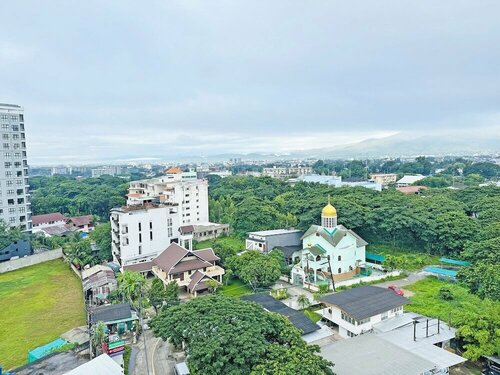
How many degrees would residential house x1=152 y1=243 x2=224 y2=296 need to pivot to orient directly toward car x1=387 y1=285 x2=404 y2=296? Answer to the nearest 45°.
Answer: approximately 45° to its left

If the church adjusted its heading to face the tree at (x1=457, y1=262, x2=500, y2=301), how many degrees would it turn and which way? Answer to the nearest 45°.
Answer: approximately 90° to its left

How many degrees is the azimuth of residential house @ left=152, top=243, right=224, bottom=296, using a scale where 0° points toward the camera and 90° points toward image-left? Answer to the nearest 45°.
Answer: approximately 315°

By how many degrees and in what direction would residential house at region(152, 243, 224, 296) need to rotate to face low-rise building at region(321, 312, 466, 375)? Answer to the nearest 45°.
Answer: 0° — it already faces it

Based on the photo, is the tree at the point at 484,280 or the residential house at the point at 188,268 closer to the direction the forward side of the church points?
the residential house

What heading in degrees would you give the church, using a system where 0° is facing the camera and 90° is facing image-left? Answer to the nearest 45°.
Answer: approximately 45°

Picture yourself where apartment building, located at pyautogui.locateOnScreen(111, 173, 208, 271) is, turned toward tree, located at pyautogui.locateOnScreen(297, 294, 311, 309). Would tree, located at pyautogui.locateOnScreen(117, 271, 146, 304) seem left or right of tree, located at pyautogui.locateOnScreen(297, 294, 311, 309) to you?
right

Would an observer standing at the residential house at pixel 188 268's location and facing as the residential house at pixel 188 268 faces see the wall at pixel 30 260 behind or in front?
behind
